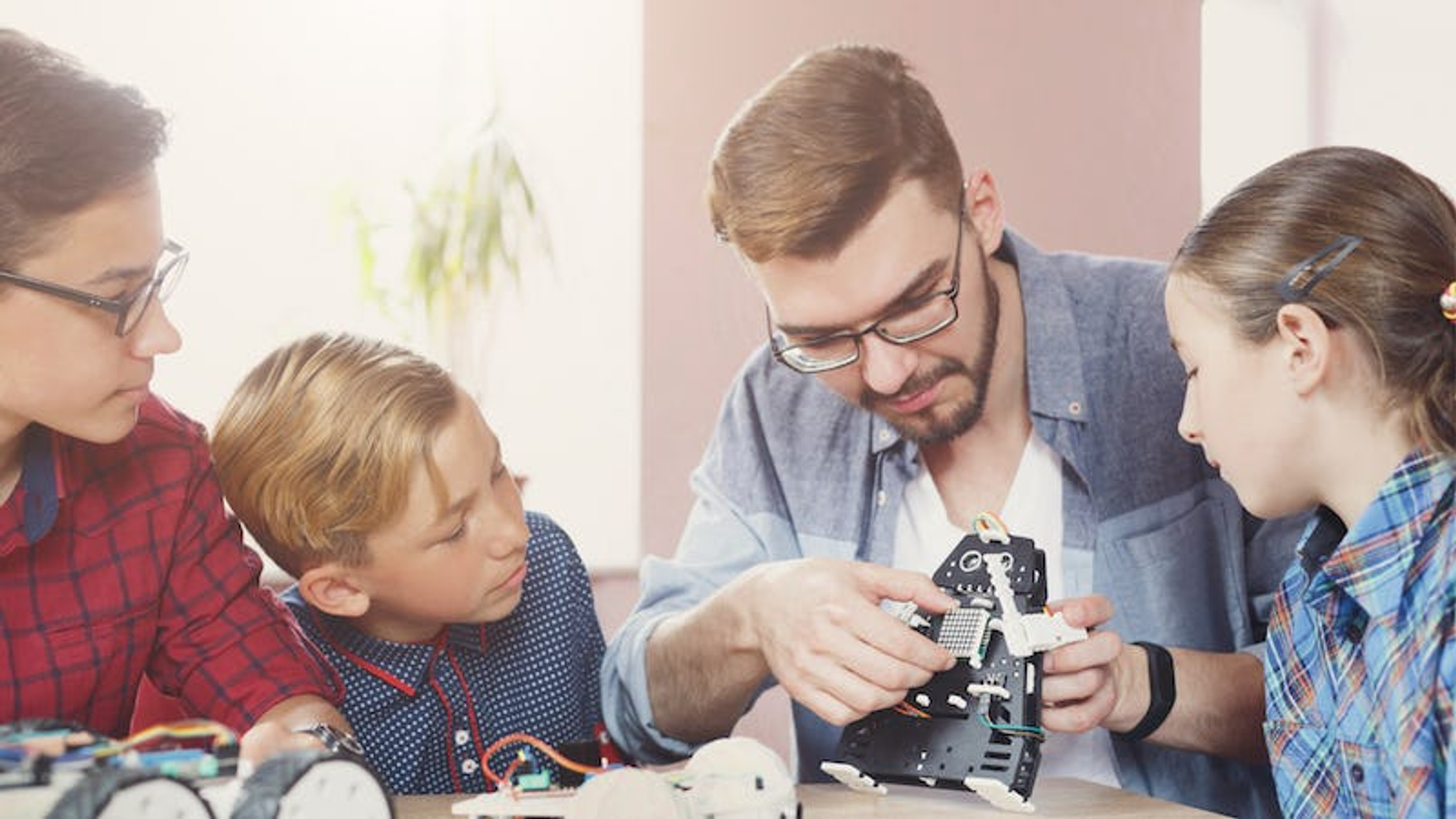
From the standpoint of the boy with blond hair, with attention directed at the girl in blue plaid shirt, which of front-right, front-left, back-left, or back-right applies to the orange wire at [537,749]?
front-right

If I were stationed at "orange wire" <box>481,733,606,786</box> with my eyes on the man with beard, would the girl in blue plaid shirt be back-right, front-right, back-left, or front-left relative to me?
front-right

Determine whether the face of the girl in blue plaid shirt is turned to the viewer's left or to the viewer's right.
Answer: to the viewer's left

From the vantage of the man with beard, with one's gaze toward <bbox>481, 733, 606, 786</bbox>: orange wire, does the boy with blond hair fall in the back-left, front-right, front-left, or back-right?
front-right

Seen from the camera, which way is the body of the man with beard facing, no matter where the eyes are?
toward the camera
